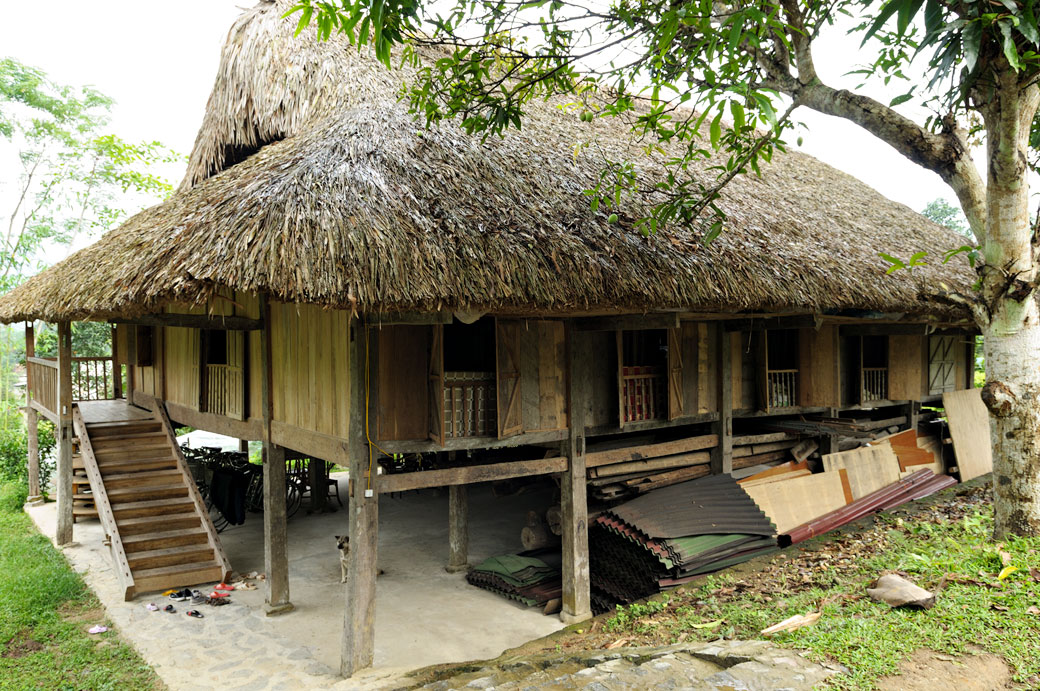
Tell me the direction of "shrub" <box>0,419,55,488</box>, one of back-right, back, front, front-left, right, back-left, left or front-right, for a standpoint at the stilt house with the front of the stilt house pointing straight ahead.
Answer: right

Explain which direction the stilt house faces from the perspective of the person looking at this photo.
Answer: facing the viewer and to the left of the viewer
